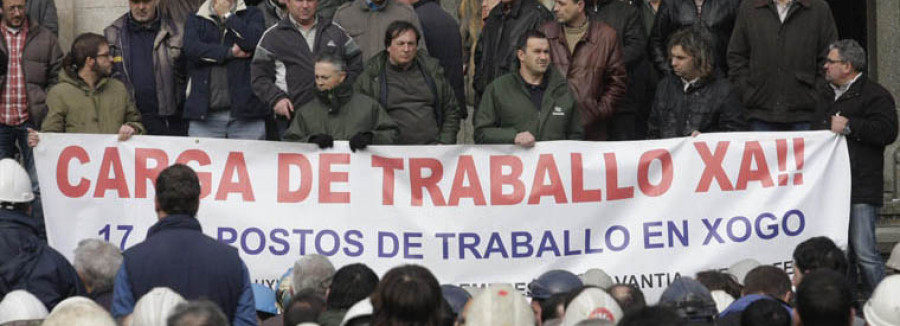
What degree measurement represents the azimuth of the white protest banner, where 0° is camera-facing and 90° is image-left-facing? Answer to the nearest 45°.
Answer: approximately 0°
